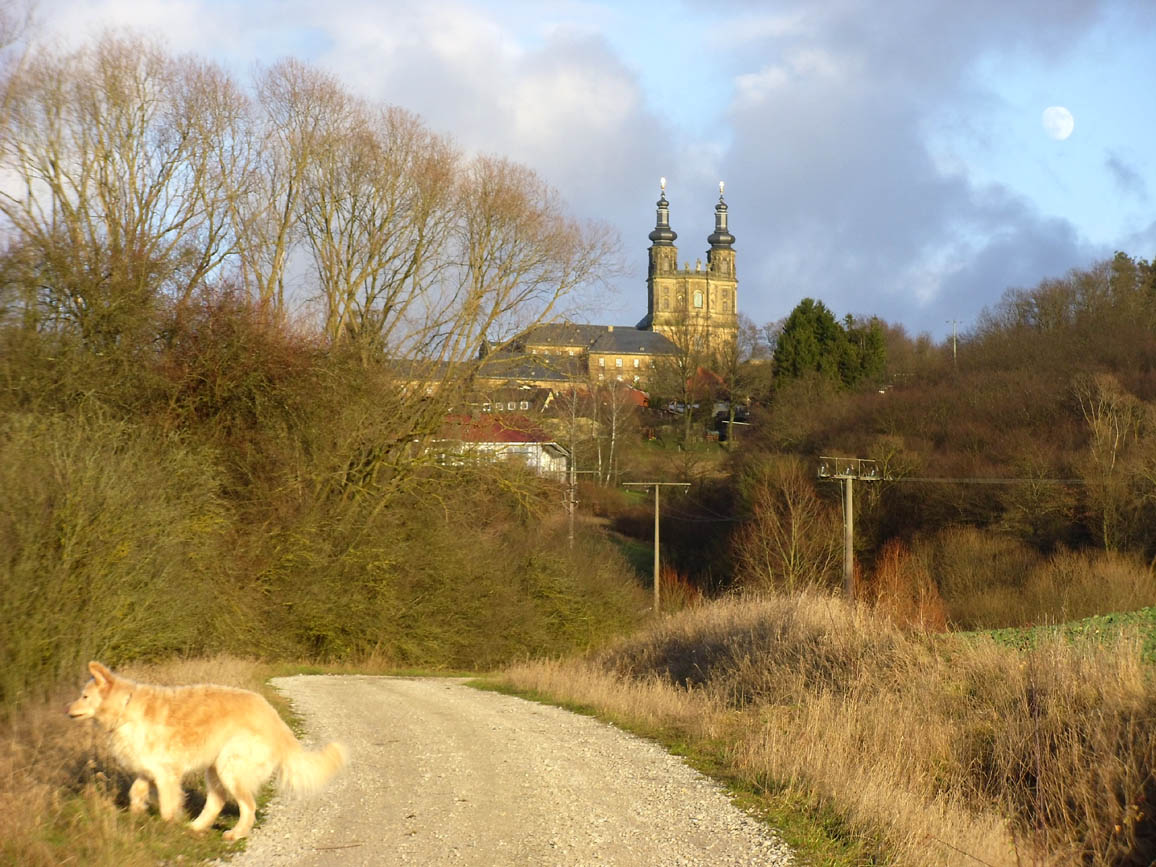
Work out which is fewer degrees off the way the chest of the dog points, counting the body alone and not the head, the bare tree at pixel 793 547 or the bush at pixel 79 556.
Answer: the bush

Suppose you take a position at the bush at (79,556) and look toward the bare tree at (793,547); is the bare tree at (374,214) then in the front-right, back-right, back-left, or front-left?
front-left

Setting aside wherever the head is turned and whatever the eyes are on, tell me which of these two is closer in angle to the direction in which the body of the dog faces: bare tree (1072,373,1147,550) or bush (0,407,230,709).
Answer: the bush

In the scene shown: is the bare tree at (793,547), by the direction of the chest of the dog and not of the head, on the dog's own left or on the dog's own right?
on the dog's own right

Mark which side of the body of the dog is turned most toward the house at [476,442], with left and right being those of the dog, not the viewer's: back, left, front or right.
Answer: right

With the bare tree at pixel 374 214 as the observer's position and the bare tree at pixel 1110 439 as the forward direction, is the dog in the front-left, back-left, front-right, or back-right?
back-right

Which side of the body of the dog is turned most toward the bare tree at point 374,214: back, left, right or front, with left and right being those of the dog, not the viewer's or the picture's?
right

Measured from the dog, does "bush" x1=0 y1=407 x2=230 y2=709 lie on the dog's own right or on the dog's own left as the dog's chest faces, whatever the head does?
on the dog's own right

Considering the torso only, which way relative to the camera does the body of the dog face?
to the viewer's left
